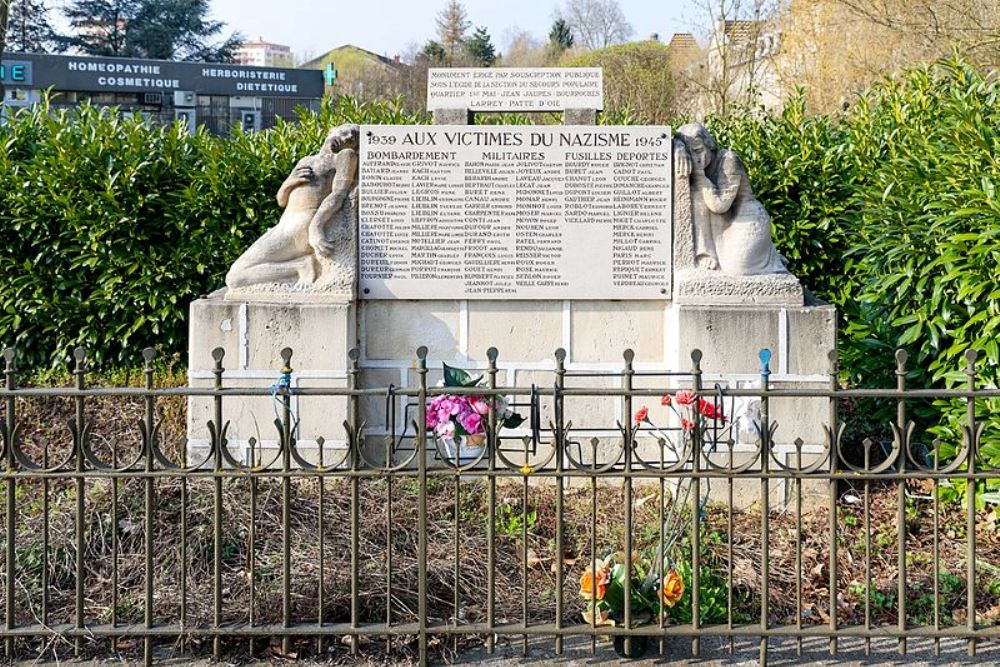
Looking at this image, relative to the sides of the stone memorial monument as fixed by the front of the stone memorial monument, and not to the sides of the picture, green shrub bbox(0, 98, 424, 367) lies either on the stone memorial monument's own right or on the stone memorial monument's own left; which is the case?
on the stone memorial monument's own right

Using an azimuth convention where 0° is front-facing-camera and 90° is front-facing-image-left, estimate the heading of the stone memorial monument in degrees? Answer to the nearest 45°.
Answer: approximately 0°

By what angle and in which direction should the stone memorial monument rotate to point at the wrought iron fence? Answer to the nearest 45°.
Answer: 0° — it already faces it

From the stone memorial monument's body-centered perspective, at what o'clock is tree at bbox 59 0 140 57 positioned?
The tree is roughly at 5 o'clock from the stone memorial monument.

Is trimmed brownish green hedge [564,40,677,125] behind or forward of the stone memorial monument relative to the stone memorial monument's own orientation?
behind

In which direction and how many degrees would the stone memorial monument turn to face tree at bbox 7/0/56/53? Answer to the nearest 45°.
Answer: approximately 135° to its right

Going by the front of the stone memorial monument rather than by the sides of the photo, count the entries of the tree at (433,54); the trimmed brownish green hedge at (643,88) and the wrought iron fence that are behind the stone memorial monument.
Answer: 2

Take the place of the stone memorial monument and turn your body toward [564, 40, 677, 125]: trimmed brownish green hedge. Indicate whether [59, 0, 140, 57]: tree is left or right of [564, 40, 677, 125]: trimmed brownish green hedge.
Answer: left

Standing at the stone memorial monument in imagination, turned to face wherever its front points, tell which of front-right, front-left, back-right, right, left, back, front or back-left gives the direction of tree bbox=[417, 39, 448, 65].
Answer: back

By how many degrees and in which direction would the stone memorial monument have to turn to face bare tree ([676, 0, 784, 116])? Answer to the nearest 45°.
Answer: approximately 180°

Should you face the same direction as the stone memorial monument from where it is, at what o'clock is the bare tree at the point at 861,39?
The bare tree is roughly at 7 o'clock from the stone memorial monument.
